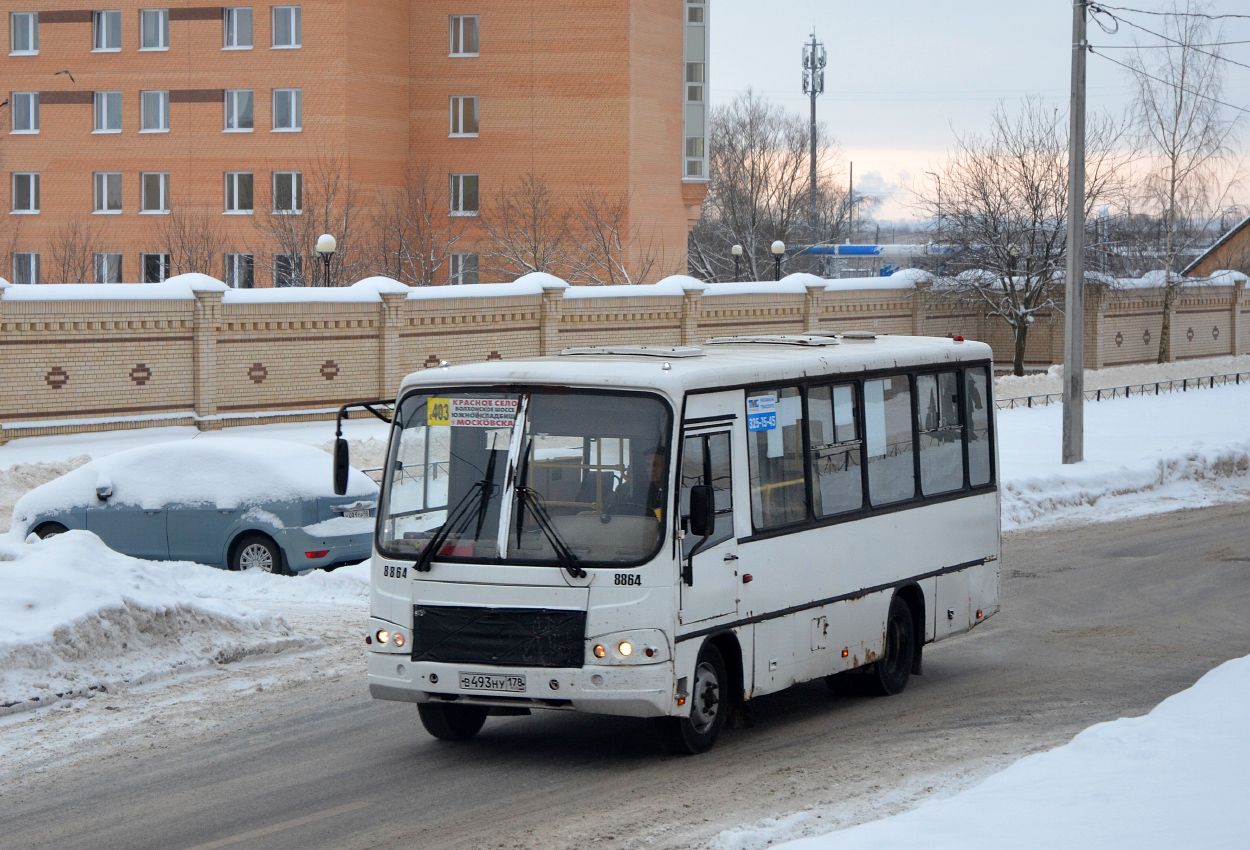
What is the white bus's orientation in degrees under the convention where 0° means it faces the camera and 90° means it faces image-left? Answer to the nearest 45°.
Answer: approximately 45°

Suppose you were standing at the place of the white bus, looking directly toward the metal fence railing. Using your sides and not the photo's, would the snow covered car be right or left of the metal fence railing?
left

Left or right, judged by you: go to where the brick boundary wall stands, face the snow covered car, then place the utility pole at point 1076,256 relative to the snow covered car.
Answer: left

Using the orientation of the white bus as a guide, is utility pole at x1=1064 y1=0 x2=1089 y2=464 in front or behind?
behind

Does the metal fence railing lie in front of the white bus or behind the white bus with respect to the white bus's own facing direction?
behind

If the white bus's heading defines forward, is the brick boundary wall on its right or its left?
on its right

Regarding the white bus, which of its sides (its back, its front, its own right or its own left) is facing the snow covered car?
right
